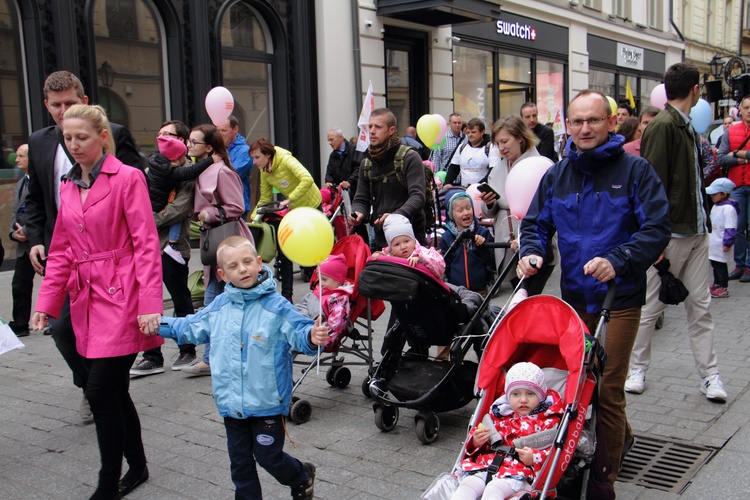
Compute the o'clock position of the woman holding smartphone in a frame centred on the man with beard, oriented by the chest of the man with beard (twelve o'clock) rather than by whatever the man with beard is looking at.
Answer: The woman holding smartphone is roughly at 8 o'clock from the man with beard.

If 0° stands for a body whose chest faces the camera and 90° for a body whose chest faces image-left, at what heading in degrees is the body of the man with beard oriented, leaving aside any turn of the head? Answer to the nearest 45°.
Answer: approximately 45°

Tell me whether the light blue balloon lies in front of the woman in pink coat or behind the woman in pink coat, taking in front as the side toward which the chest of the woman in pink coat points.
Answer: behind

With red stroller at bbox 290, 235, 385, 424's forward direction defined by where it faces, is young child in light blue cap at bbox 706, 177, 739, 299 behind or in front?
behind

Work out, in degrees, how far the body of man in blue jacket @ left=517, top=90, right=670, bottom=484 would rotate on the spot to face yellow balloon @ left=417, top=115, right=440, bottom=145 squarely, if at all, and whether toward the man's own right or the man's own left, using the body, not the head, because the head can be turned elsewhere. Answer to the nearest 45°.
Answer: approximately 135° to the man's own right

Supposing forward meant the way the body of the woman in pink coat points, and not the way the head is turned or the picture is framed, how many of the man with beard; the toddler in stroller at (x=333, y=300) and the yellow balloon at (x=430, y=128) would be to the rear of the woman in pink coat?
3

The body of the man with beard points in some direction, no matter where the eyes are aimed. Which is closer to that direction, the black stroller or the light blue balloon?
the black stroller

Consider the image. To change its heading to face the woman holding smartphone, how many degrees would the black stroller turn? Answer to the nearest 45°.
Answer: approximately 180°

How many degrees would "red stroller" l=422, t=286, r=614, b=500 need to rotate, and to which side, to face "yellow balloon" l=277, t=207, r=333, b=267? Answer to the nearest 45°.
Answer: approximately 45° to its right

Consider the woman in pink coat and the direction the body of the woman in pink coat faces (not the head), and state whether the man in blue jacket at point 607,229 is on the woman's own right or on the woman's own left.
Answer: on the woman's own left

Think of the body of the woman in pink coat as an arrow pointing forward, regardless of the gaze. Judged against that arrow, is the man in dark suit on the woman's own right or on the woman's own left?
on the woman's own right

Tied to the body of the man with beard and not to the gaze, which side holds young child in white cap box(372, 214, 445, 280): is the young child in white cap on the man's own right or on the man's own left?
on the man's own left

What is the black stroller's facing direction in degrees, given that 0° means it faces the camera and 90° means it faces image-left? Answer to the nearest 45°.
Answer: approximately 45°
